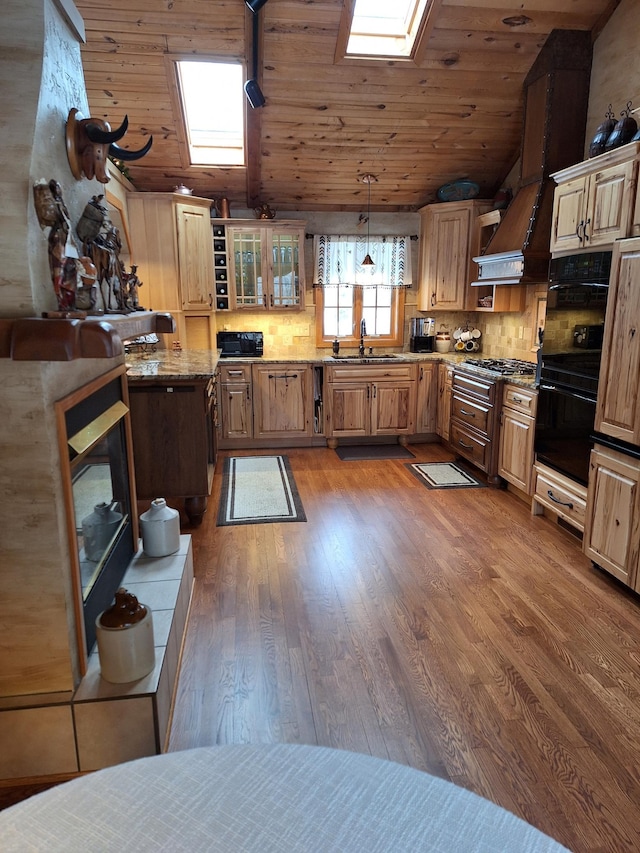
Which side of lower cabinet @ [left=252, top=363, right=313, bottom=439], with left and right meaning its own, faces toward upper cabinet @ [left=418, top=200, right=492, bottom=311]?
left

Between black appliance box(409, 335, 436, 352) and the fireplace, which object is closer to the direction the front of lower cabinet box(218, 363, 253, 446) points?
the fireplace

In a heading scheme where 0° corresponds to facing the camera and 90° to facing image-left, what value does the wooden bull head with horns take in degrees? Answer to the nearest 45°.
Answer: approximately 315°

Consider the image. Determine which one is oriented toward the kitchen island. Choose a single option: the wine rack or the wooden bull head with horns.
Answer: the wine rack

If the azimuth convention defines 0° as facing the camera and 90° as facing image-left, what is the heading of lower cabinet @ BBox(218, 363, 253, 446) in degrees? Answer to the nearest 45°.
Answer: approximately 0°

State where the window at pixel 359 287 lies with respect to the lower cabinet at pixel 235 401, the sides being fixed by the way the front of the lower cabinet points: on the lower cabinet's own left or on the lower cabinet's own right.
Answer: on the lower cabinet's own left

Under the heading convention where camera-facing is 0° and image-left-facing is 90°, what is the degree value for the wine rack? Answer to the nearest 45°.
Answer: approximately 0°

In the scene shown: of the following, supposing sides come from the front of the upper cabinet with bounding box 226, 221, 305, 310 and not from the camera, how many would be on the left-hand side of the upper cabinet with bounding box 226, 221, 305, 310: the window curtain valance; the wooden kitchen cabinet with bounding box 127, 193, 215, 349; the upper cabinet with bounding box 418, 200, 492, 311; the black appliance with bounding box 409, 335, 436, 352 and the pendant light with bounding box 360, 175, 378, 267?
4

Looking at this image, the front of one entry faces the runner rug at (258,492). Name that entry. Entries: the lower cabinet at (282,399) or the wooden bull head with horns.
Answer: the lower cabinet

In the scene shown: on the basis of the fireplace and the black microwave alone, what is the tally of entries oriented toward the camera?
1

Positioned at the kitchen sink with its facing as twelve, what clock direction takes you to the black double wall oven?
The black double wall oven is roughly at 11 o'clock from the kitchen sink.
